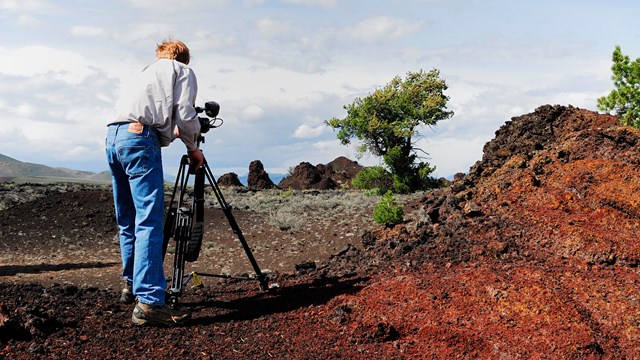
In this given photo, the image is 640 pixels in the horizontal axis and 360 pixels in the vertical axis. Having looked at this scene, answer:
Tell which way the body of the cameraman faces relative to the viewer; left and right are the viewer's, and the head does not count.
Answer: facing away from the viewer and to the right of the viewer

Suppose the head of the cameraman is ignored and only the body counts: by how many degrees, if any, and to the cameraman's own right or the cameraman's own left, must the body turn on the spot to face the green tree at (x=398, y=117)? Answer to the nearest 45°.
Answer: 0° — they already face it
